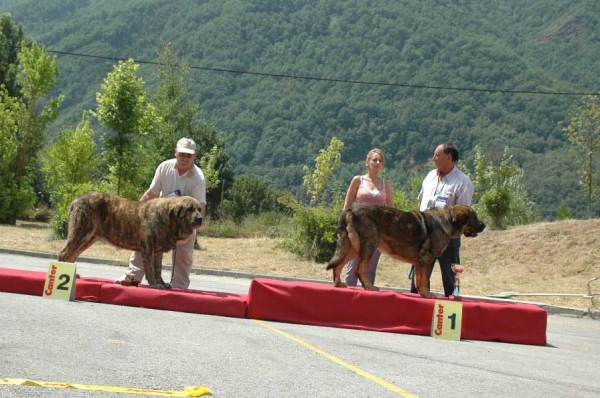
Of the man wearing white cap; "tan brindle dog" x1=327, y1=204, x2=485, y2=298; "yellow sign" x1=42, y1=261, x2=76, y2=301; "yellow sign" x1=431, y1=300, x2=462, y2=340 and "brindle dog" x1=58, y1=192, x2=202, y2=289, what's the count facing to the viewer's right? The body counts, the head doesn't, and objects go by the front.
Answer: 2

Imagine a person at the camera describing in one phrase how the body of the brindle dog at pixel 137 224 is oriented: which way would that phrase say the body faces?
to the viewer's right

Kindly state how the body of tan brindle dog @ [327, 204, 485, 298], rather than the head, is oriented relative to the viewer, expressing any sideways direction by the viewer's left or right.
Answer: facing to the right of the viewer

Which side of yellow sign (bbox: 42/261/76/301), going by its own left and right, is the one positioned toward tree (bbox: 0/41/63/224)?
back

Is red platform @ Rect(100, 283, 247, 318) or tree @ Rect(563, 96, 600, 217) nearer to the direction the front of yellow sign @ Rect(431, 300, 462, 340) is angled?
the red platform

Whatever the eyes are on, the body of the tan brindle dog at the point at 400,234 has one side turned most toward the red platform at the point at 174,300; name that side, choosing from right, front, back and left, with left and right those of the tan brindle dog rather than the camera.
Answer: back

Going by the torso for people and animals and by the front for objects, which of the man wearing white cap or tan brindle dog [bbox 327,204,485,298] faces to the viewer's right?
the tan brindle dog

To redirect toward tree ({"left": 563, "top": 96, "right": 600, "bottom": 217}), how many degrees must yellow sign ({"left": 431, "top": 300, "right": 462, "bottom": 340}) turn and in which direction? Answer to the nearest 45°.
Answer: approximately 180°

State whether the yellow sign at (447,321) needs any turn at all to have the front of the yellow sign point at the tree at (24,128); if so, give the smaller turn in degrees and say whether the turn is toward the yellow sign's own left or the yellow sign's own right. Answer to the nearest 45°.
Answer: approximately 135° to the yellow sign's own right

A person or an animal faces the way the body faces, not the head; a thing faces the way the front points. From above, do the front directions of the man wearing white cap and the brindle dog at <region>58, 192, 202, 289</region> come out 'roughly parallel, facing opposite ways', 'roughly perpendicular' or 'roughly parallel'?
roughly perpendicular

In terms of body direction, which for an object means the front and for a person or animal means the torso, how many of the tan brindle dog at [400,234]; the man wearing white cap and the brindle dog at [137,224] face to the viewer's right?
2

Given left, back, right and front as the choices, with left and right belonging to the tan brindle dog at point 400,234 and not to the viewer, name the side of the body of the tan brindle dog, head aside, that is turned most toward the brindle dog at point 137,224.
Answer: back

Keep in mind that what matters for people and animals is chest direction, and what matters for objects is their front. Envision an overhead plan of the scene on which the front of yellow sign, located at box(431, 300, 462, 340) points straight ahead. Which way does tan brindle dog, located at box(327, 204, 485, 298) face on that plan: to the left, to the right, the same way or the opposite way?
to the left
